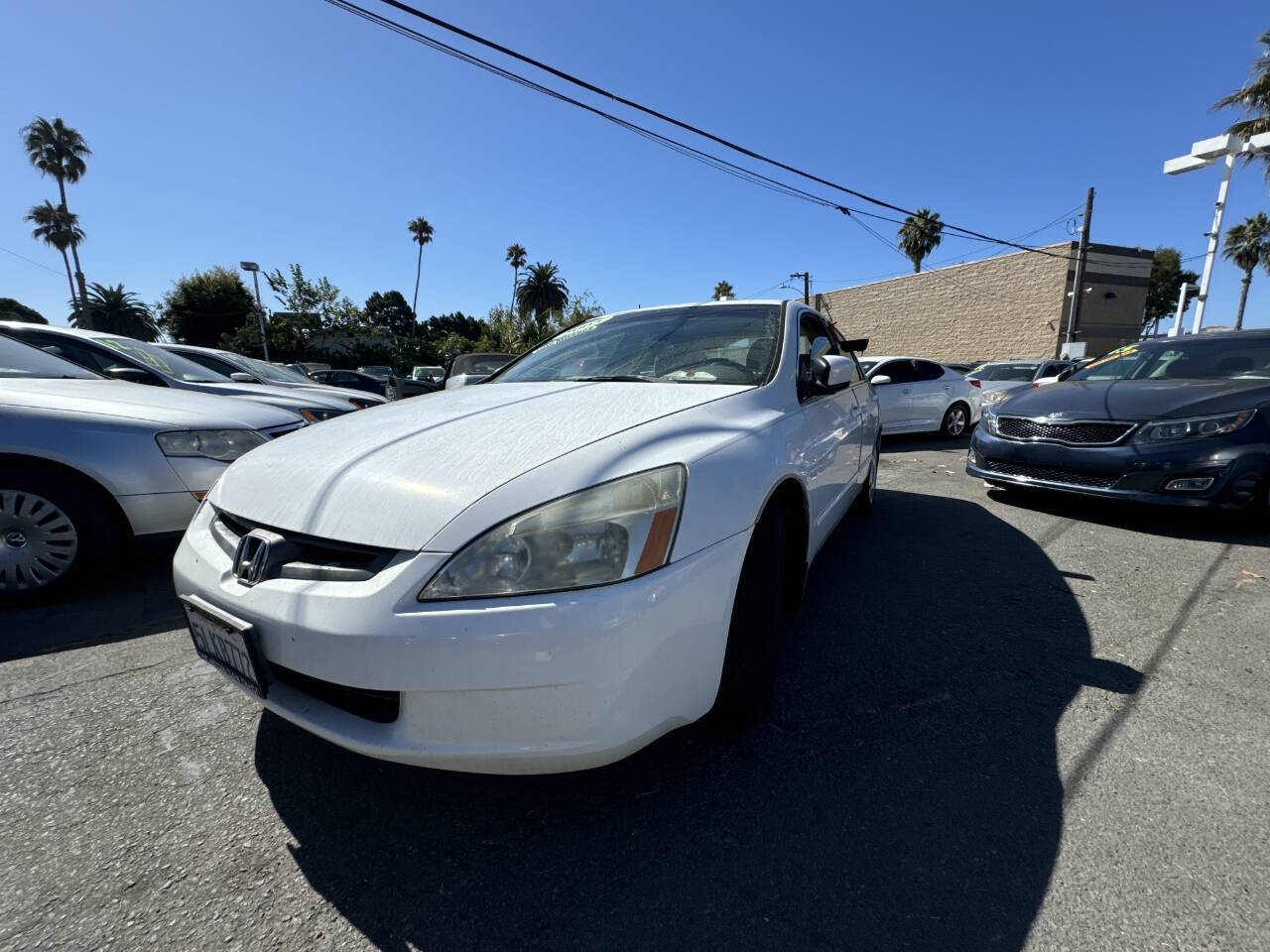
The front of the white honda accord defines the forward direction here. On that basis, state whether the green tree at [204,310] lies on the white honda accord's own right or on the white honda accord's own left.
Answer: on the white honda accord's own right

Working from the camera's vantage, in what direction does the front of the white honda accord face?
facing the viewer and to the left of the viewer

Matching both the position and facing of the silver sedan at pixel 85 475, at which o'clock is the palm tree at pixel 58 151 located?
The palm tree is roughly at 9 o'clock from the silver sedan.

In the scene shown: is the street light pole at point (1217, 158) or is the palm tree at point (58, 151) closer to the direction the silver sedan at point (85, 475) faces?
the street light pole

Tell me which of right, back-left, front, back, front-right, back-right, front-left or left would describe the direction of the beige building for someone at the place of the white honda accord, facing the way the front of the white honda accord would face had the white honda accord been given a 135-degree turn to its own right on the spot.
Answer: front-right

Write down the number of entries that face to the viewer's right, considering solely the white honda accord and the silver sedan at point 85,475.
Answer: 1

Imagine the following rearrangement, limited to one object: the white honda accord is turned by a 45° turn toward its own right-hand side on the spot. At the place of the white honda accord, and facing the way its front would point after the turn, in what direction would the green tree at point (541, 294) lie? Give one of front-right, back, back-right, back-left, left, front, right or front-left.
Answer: right

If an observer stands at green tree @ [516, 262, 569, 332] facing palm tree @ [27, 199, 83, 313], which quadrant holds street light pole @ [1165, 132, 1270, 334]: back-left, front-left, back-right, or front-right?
back-left

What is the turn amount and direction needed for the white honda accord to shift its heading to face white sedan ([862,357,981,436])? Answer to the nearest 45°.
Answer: approximately 180°

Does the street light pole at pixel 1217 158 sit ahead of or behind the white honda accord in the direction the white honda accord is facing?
behind

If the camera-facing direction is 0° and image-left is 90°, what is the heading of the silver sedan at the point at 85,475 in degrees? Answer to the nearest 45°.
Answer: approximately 270°

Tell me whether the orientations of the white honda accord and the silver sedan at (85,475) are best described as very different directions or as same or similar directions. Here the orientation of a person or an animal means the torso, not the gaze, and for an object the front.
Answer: very different directions

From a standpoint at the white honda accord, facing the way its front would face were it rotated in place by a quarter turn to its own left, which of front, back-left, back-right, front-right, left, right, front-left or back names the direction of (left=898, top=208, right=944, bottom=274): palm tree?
left

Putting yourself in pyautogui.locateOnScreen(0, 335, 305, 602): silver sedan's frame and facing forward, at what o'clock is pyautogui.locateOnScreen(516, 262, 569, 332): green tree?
The green tree is roughly at 10 o'clock from the silver sedan.

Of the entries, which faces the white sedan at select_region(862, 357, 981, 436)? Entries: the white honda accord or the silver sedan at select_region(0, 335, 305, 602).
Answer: the silver sedan
